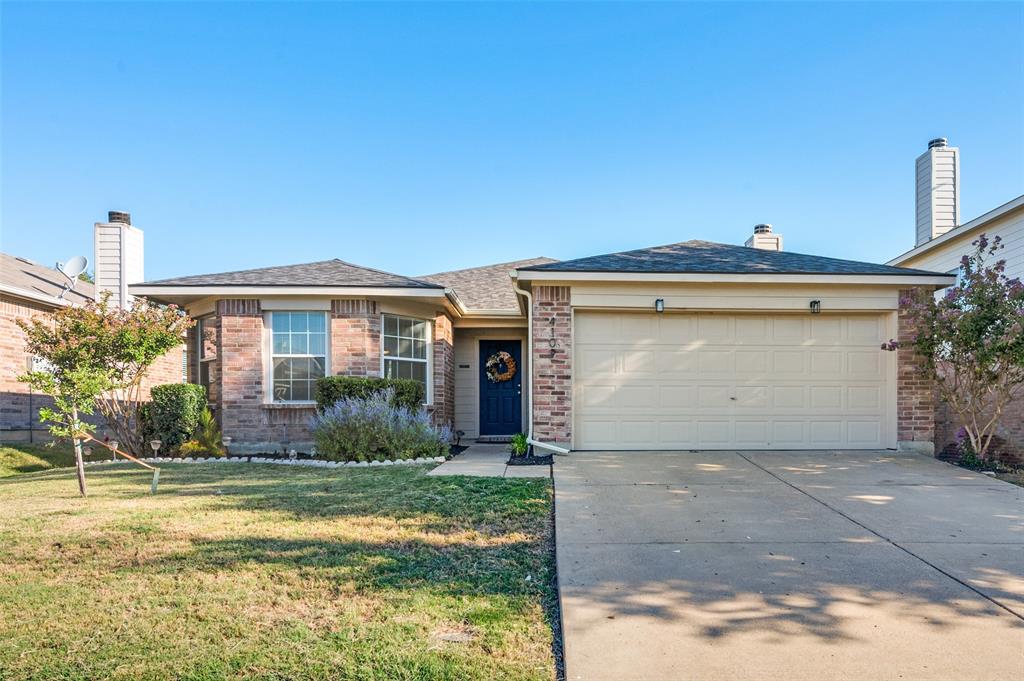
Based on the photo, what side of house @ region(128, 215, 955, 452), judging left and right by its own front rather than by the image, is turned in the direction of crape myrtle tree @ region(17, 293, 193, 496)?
right

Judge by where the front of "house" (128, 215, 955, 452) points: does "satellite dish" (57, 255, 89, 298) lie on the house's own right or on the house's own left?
on the house's own right

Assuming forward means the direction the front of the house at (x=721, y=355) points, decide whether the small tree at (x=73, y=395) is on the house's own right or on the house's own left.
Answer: on the house's own right

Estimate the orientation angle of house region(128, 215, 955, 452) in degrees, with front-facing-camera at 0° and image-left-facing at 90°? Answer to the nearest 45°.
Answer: approximately 0°

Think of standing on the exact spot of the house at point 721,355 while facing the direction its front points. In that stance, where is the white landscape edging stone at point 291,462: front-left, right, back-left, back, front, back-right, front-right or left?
right

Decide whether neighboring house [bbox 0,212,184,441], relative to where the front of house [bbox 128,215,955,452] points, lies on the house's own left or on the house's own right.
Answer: on the house's own right

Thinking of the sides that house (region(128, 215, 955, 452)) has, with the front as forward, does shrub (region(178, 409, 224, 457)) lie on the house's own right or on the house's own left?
on the house's own right
